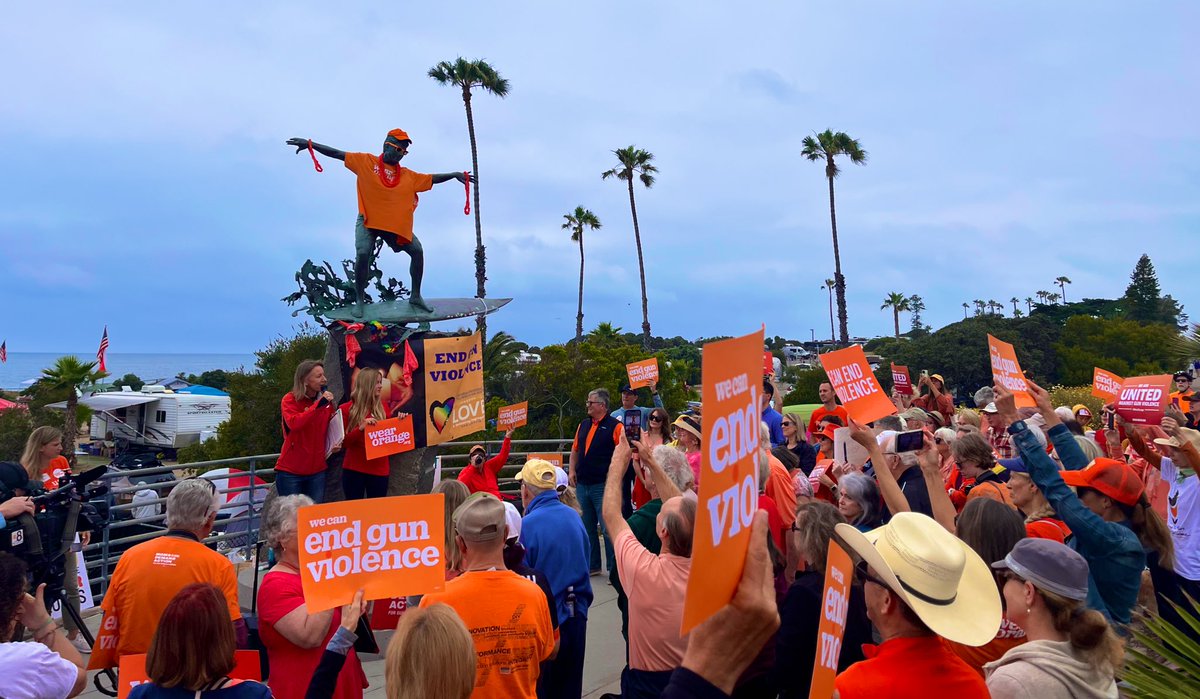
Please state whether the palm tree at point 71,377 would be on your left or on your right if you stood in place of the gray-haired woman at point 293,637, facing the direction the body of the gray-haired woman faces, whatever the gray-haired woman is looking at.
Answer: on your left

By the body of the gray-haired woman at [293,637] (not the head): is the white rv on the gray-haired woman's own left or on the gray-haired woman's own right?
on the gray-haired woman's own left

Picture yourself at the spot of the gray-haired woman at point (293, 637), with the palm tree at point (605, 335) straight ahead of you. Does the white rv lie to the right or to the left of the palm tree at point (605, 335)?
left

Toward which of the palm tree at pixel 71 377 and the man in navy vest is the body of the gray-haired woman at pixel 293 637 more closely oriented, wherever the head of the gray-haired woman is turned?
the man in navy vest

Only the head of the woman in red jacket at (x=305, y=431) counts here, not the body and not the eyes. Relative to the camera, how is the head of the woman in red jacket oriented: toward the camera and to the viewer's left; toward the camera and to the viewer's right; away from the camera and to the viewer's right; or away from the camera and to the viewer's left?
toward the camera and to the viewer's right
